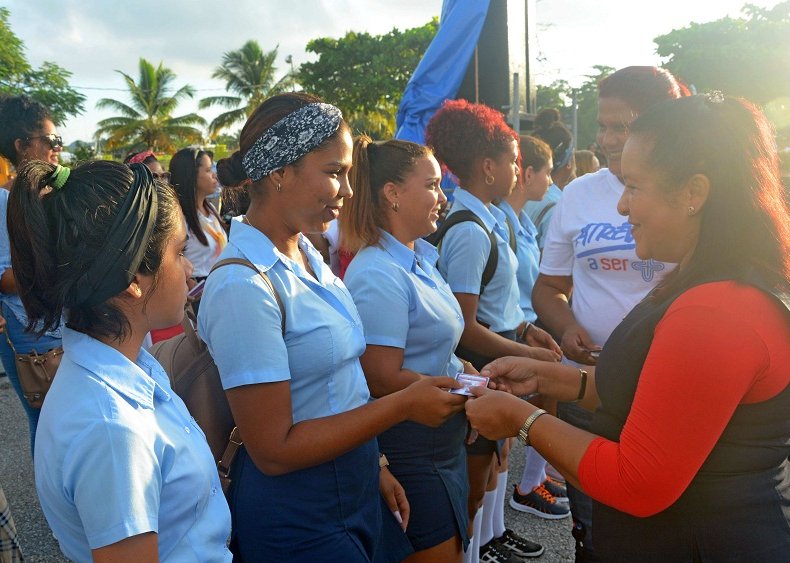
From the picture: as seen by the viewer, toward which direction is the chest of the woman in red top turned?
to the viewer's left

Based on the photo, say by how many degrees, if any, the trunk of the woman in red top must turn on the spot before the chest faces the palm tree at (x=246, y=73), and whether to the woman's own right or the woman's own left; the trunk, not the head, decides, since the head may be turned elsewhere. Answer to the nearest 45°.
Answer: approximately 45° to the woman's own right

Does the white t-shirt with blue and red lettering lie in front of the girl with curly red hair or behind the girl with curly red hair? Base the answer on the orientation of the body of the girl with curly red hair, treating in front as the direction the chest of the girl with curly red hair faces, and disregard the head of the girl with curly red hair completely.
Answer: in front

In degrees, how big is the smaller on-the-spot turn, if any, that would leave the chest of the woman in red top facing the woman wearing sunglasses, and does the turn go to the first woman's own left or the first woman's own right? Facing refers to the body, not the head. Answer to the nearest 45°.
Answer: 0° — they already face them

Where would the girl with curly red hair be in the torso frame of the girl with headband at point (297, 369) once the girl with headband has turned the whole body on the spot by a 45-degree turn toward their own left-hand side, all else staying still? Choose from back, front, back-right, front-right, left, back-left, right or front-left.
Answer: front

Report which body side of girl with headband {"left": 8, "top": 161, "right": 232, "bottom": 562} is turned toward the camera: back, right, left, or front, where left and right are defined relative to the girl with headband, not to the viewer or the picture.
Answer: right

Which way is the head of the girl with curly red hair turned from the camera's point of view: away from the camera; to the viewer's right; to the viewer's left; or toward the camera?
to the viewer's right

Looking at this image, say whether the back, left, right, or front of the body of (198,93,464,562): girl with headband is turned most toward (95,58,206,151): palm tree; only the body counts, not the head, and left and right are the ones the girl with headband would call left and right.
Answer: left

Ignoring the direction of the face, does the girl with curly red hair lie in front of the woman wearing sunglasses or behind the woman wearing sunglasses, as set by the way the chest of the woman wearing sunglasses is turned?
in front

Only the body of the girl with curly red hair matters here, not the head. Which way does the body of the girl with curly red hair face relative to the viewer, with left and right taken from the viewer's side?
facing to the right of the viewer
